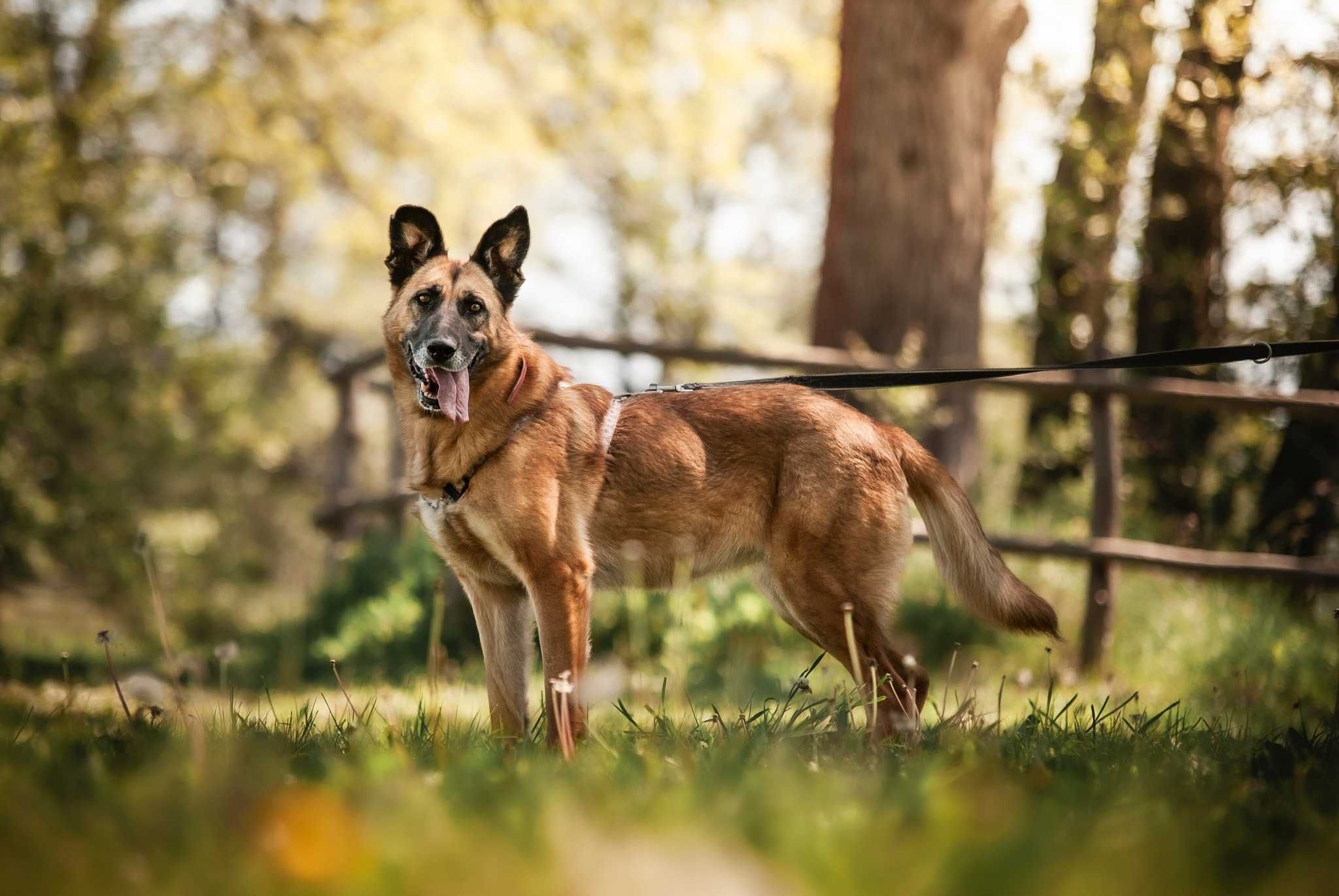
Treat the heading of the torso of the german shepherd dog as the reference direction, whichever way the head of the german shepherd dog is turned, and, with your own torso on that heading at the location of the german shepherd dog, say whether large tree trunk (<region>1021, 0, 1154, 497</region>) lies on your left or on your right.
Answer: on your right

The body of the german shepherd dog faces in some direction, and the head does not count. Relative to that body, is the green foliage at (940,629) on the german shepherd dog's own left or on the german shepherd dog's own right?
on the german shepherd dog's own right

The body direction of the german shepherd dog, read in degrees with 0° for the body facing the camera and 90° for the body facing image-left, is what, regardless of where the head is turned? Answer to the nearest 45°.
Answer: approximately 90°

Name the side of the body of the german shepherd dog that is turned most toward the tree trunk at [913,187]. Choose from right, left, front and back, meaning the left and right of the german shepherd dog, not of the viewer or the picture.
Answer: right

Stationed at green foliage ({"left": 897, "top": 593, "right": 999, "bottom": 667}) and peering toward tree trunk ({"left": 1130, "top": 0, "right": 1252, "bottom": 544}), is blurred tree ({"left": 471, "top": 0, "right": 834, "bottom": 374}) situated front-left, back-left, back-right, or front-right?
front-left

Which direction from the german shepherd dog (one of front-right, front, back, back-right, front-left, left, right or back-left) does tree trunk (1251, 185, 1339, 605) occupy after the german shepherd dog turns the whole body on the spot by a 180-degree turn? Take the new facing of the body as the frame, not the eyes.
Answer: front-left

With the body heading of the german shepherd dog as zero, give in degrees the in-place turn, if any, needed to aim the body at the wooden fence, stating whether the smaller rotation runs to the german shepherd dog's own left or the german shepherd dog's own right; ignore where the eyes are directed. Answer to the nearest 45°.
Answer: approximately 135° to the german shepherd dog's own right

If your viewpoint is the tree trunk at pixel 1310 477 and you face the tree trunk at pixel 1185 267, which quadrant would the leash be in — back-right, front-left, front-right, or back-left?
back-left
